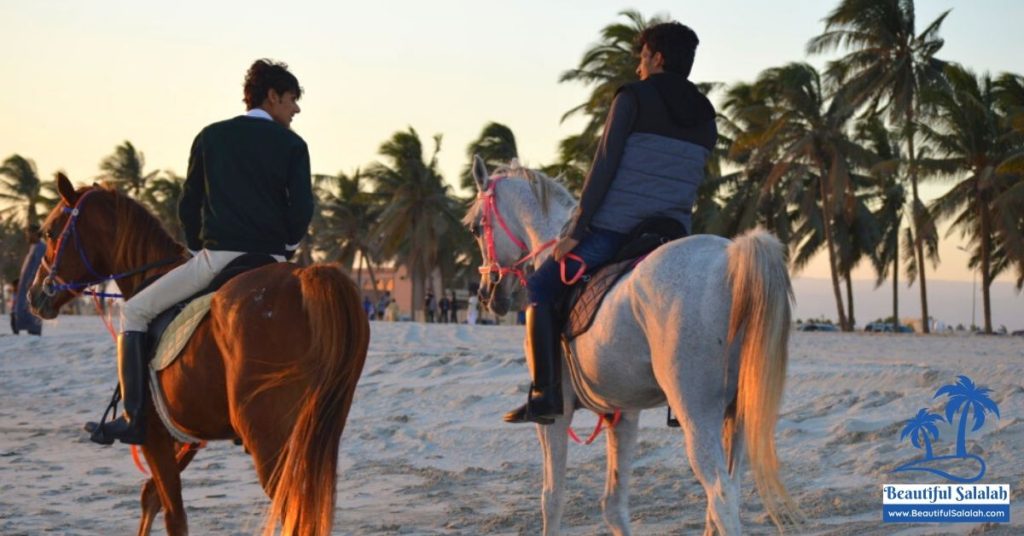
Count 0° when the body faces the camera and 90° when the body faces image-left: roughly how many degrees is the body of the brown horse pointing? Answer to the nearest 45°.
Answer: approximately 135°

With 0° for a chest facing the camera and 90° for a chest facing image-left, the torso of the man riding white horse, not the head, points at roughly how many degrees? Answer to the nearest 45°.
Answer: approximately 135°

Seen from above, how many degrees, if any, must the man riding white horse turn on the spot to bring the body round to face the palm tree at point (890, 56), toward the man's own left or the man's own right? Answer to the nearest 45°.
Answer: approximately 45° to the man's own right

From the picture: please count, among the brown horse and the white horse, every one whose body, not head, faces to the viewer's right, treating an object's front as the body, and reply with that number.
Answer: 0

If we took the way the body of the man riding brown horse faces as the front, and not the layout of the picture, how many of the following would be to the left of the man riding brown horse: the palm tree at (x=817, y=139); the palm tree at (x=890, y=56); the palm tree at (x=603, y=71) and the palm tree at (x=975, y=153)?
0

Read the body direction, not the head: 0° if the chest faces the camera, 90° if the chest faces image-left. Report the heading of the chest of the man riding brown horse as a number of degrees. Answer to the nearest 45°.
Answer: approximately 135°

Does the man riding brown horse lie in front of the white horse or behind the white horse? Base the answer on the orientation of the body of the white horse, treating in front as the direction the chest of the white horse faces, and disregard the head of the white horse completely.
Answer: in front

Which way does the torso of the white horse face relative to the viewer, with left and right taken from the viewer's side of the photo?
facing away from the viewer and to the left of the viewer

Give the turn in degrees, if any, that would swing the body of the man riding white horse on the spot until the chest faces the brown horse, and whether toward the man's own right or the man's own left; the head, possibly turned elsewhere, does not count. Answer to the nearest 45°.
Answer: approximately 90° to the man's own left

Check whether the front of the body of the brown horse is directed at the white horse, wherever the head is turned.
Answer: no

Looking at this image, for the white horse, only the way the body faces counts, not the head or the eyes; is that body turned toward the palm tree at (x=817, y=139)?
no

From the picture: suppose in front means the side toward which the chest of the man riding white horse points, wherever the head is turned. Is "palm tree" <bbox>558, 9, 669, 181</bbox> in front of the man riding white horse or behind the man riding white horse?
in front
